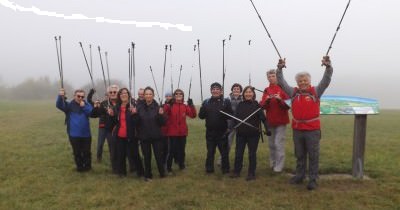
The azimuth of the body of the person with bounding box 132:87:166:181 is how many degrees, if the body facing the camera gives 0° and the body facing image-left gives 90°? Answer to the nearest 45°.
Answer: approximately 0°

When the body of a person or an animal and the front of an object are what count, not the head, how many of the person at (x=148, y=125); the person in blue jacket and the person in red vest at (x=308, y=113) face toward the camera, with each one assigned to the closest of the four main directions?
3

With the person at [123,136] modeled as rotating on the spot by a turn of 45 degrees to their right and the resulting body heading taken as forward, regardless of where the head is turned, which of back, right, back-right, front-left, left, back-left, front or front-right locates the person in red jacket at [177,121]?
back-left

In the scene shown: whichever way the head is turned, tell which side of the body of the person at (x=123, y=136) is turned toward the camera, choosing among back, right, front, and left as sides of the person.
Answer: front

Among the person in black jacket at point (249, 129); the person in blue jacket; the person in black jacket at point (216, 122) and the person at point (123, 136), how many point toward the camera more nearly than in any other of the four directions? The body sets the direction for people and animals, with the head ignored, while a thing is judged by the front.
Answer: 4

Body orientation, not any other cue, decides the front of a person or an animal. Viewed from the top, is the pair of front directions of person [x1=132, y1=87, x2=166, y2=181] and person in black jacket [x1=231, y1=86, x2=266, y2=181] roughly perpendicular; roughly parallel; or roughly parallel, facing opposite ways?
roughly parallel

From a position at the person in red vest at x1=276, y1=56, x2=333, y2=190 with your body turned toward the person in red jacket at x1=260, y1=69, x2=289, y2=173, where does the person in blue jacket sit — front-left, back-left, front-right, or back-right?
front-left

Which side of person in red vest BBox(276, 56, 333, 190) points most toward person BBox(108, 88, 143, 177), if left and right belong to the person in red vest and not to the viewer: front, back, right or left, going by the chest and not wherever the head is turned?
right

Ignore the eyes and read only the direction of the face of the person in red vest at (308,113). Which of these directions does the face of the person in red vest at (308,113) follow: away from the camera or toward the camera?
toward the camera

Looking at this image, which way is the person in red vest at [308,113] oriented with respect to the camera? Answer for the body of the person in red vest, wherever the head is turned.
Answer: toward the camera

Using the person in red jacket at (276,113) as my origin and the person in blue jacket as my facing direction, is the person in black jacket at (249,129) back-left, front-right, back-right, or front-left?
front-left

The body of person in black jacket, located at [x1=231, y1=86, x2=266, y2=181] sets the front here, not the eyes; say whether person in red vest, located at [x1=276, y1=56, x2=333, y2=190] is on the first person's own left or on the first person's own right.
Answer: on the first person's own left
